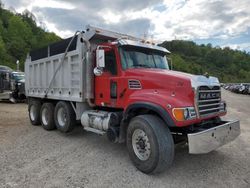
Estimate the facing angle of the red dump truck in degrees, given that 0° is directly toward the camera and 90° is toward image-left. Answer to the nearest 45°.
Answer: approximately 315°

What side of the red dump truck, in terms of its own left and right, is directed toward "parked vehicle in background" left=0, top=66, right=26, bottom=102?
back
